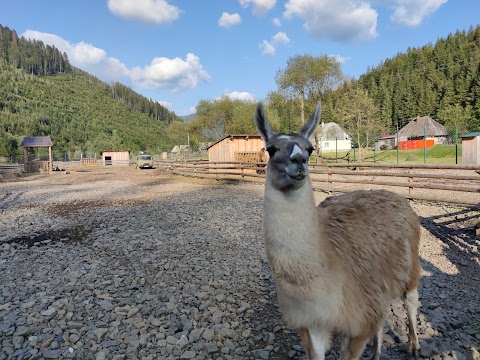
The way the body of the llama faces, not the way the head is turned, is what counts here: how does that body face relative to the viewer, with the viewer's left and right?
facing the viewer and to the left of the viewer

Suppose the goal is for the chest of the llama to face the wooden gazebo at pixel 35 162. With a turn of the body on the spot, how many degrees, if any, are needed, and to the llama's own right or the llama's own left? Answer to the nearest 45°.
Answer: approximately 90° to the llama's own right

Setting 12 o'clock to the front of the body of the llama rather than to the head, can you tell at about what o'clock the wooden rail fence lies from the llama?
The wooden rail fence is roughly at 5 o'clock from the llama.

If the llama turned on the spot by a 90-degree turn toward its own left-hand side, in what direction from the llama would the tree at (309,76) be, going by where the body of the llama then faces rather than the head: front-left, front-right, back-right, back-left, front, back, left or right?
back-left

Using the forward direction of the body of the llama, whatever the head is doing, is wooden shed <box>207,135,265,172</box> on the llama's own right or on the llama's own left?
on the llama's own right

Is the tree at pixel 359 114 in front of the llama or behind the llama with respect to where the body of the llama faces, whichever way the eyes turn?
behind

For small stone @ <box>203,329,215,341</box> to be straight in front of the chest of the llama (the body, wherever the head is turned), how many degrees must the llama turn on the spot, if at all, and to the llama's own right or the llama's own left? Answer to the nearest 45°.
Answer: approximately 90° to the llama's own right
